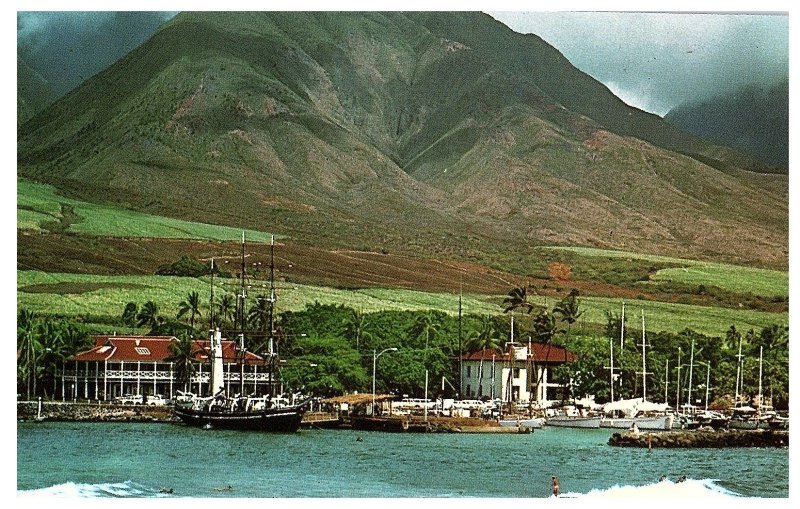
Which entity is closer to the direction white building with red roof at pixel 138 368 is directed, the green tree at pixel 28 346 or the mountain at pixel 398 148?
the green tree

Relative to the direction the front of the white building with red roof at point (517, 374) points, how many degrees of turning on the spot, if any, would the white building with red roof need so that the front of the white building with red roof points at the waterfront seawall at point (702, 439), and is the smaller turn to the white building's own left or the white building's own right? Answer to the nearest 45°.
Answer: approximately 90° to the white building's own left

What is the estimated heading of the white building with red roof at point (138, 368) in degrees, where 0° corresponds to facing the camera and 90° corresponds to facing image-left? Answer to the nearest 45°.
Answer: approximately 0°

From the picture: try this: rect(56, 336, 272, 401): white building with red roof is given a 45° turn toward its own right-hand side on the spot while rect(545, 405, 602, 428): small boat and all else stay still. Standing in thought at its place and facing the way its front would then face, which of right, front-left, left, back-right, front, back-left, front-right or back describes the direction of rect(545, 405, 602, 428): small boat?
back-left

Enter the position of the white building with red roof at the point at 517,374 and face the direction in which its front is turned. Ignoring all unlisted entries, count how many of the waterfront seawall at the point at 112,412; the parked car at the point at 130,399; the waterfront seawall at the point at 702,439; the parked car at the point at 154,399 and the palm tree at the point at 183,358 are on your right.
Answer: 4

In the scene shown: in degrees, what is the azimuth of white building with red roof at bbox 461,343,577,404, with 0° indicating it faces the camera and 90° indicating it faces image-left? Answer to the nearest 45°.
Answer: approximately 0°

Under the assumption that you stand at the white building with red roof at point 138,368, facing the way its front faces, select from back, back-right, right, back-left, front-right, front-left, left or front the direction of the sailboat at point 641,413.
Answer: left

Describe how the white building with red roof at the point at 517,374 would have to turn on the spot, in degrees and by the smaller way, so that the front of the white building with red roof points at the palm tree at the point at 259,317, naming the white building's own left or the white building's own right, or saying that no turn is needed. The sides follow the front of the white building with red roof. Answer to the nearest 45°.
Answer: approximately 90° to the white building's own right

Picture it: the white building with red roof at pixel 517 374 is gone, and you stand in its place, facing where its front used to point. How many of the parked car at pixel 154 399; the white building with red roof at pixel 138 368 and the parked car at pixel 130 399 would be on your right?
3
